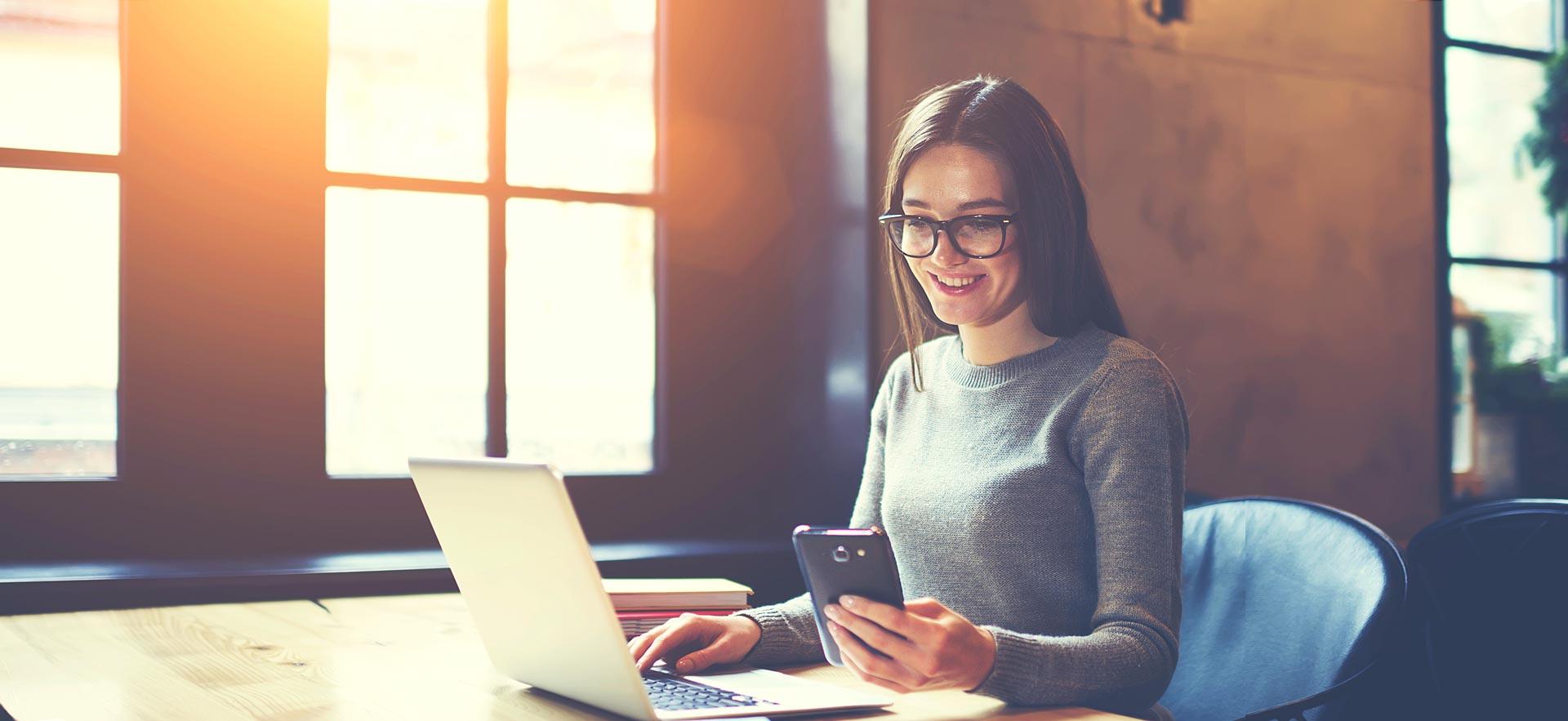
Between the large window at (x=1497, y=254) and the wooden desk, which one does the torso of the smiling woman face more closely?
the wooden desk

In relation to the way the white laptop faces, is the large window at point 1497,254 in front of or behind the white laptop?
in front

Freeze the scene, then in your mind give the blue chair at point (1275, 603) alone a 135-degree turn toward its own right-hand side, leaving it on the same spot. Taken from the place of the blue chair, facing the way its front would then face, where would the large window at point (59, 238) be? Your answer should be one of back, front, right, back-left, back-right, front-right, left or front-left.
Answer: left

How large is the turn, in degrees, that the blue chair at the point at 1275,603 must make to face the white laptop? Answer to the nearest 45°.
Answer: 0° — it already faces it

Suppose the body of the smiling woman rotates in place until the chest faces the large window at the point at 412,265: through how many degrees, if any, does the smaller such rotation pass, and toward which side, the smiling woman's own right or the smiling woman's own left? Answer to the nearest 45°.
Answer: approximately 90° to the smiling woman's own right

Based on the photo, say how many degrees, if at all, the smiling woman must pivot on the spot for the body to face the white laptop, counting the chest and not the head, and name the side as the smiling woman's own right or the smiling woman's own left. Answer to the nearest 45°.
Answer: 0° — they already face it

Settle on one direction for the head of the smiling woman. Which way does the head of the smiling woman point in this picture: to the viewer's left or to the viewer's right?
to the viewer's left

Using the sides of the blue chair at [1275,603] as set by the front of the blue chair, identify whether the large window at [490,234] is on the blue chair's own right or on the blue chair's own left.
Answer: on the blue chair's own right

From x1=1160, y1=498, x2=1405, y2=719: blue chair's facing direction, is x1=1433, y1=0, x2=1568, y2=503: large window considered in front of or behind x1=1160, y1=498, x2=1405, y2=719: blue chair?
behind

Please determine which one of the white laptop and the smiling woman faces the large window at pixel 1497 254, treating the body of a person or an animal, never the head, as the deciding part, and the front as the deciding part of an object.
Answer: the white laptop

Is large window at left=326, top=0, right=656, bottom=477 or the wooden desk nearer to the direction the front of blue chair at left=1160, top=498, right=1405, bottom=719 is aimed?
the wooden desk

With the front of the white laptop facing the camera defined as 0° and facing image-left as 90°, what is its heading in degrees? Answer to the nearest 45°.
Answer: approximately 225°

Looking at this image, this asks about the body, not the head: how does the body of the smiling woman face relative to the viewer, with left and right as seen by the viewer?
facing the viewer and to the left of the viewer

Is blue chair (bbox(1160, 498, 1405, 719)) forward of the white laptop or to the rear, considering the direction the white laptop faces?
forward
